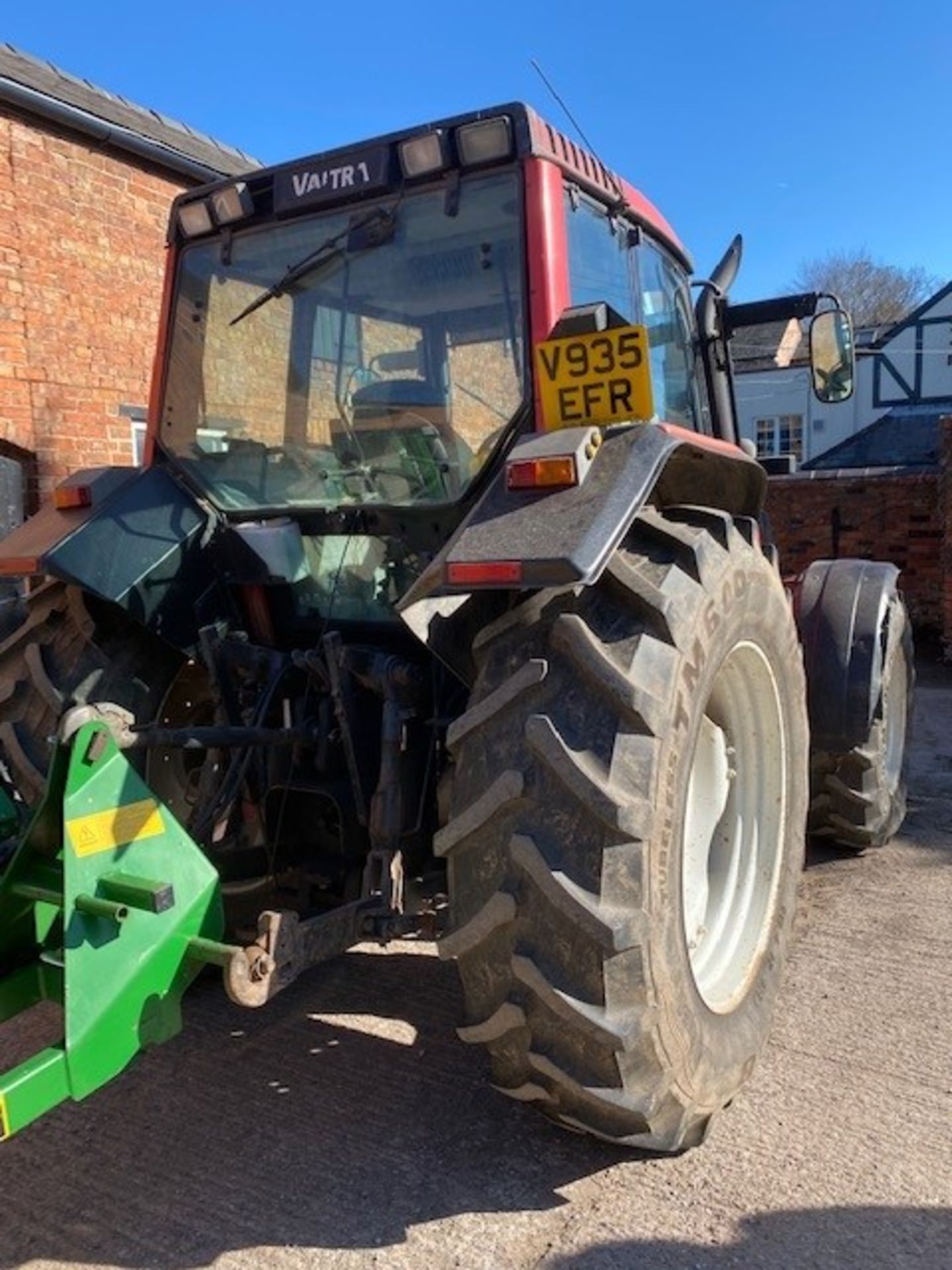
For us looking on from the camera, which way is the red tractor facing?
facing away from the viewer and to the right of the viewer

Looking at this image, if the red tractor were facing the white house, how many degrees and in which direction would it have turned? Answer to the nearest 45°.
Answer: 0° — it already faces it
